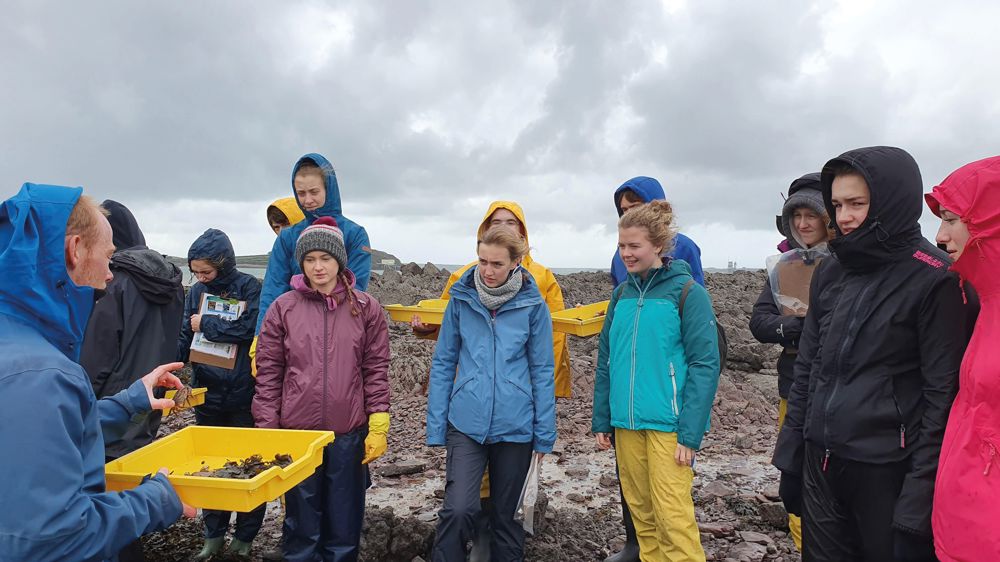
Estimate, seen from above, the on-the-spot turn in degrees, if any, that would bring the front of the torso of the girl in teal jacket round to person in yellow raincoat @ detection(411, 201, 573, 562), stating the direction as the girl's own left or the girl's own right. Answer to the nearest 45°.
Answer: approximately 90° to the girl's own right

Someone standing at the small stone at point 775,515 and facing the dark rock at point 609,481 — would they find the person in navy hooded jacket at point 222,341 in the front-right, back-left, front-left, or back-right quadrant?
front-left

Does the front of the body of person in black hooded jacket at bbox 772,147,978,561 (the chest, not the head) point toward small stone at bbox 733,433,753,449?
no

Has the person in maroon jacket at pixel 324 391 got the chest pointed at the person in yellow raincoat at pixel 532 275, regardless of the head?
no

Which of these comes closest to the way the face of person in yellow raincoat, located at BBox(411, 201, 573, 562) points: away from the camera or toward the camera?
toward the camera

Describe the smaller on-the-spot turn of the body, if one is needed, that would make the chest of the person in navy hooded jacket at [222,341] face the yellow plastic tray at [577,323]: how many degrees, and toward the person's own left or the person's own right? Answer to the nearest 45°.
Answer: approximately 90° to the person's own left

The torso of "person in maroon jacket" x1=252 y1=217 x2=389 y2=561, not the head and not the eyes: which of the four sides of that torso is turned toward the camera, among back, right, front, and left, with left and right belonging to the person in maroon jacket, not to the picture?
front

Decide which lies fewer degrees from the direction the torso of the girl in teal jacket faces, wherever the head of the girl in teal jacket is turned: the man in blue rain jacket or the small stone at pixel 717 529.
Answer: the man in blue rain jacket

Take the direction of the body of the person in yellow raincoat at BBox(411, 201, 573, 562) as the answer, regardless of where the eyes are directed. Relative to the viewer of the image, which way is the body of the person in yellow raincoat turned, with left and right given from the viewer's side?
facing the viewer

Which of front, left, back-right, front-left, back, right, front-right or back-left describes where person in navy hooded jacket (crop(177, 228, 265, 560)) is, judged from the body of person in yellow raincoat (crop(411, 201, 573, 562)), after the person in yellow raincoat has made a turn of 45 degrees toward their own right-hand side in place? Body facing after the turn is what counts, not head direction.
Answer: front-right

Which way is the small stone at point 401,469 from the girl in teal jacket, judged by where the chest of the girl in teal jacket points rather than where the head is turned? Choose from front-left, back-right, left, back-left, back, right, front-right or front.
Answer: right

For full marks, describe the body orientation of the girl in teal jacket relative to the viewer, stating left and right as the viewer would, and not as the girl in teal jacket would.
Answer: facing the viewer and to the left of the viewer

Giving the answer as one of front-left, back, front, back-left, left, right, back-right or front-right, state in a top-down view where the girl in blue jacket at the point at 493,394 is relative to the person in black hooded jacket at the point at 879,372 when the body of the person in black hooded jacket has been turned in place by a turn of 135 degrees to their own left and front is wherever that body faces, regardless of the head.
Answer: back
